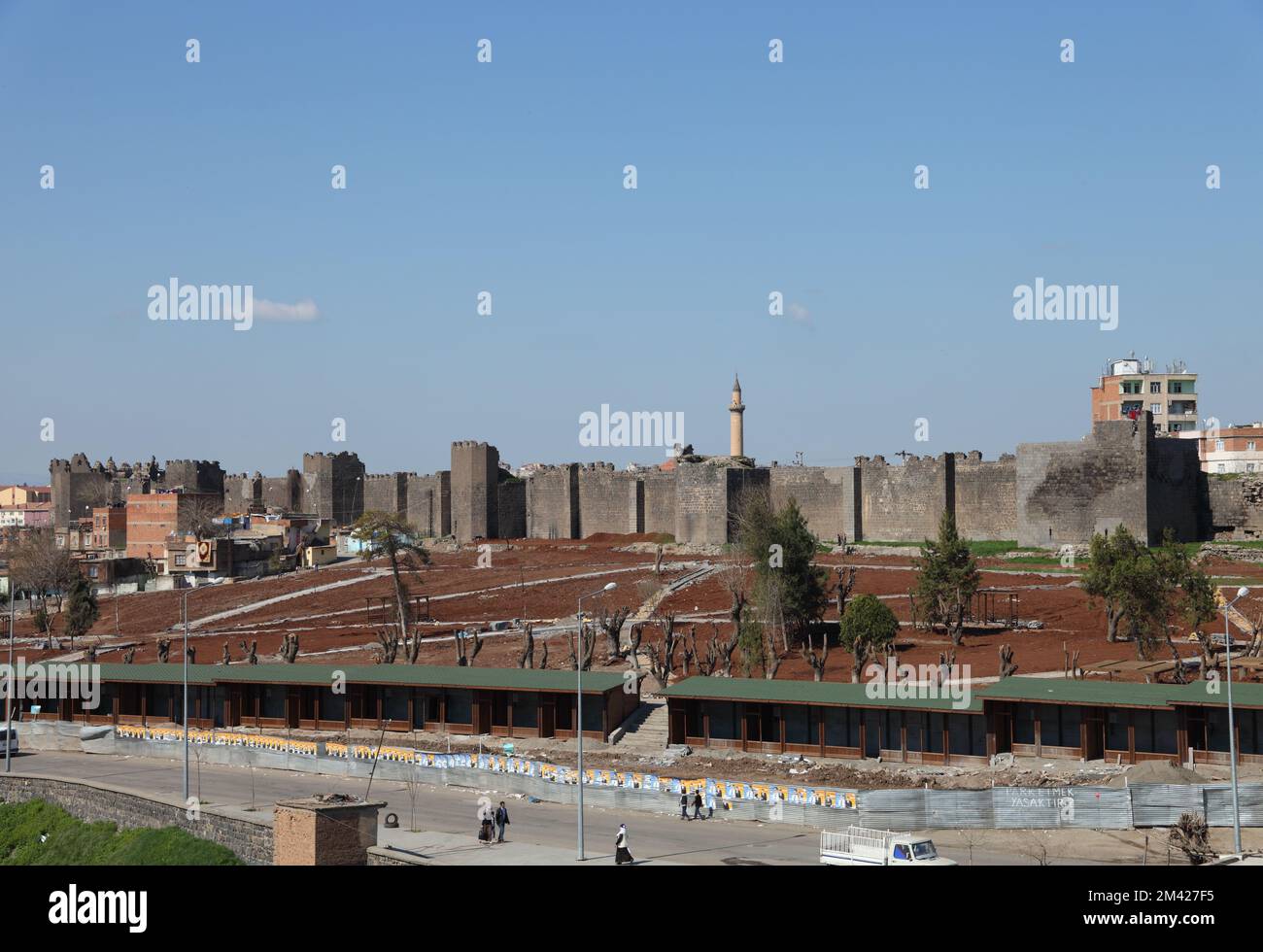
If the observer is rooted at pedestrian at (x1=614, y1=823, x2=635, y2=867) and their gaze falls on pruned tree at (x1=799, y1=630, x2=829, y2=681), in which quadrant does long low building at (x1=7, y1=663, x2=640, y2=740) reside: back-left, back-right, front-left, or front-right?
front-left

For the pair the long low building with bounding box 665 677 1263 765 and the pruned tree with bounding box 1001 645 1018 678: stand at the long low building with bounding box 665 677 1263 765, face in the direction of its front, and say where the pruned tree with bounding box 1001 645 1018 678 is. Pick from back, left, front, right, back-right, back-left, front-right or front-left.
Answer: back

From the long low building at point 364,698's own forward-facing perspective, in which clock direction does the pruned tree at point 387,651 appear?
The pruned tree is roughly at 6 o'clock from the long low building.

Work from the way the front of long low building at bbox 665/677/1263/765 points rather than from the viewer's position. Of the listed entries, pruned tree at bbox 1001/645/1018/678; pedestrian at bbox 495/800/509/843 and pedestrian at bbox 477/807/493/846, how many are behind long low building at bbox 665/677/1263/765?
1

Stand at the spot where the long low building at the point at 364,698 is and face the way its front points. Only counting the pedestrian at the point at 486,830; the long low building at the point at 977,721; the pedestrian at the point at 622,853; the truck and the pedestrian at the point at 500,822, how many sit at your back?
0

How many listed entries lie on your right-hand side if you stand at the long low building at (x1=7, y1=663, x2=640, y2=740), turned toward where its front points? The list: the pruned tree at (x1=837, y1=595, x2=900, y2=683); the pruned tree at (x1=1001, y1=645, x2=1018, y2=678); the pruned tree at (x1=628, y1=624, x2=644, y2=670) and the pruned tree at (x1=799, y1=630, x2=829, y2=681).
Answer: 0

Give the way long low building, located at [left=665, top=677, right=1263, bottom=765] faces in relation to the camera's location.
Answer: facing the viewer

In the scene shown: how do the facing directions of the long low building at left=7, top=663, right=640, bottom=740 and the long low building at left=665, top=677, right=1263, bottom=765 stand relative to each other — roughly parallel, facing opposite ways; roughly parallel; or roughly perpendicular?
roughly parallel

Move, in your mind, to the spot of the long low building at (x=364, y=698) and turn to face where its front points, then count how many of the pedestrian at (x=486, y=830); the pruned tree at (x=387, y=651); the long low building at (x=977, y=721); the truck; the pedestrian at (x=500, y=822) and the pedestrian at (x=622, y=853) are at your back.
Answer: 1

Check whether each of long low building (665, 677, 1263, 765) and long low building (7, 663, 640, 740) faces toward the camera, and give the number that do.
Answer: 2

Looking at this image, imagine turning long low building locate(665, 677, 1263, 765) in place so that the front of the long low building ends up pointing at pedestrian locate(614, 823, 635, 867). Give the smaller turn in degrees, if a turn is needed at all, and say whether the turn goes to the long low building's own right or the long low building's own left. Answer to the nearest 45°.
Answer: approximately 45° to the long low building's own right

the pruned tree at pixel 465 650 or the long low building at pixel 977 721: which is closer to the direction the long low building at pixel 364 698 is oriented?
the long low building

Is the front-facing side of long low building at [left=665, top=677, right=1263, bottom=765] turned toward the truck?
yes

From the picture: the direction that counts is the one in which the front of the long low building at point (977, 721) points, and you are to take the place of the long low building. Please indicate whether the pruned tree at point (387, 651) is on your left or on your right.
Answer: on your right

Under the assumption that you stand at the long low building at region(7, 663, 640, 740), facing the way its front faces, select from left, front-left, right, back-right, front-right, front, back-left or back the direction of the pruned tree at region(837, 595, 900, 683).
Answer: left

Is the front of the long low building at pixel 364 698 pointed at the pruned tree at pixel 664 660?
no

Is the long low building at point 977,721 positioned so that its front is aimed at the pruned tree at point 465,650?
no

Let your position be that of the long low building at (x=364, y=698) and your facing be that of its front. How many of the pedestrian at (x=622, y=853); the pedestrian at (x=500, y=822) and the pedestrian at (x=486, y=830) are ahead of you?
3

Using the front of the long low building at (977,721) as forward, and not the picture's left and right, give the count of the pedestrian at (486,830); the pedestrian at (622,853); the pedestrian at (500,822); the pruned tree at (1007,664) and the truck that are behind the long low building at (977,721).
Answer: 1
